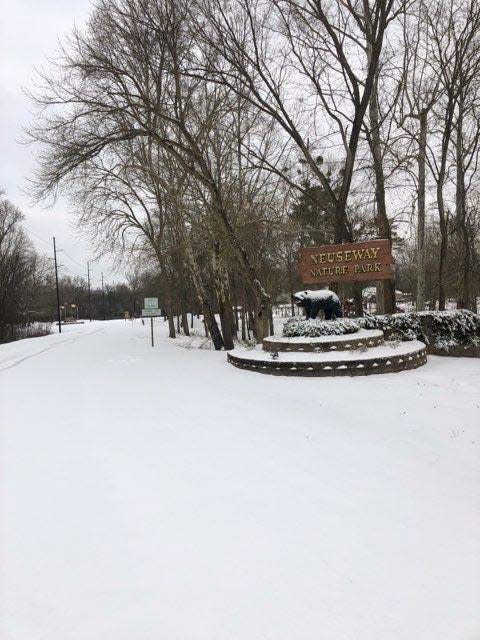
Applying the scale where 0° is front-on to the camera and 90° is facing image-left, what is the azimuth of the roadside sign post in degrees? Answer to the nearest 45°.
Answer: approximately 0°

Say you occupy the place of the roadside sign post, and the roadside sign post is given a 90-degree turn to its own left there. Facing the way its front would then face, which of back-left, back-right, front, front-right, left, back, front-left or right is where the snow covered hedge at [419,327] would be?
front-right

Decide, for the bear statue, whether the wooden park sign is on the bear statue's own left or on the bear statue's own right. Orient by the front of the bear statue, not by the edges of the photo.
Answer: on the bear statue's own right

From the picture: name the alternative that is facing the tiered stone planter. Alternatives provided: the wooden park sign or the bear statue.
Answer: the wooden park sign

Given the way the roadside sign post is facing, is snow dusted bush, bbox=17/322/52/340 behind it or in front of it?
behind

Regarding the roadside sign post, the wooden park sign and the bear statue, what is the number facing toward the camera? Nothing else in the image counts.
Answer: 2

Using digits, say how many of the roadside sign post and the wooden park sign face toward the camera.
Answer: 2

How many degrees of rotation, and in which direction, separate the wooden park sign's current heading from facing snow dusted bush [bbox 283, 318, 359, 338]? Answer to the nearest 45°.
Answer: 0° — it already faces it

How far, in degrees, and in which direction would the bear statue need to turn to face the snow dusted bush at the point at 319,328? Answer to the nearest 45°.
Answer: approximately 90° to its left

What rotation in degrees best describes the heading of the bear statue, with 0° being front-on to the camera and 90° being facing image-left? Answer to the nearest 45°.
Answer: approximately 90°

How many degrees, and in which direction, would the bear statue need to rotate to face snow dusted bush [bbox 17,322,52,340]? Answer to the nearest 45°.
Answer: approximately 45° to its right

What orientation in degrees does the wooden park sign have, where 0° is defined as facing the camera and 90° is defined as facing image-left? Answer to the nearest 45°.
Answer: approximately 0°

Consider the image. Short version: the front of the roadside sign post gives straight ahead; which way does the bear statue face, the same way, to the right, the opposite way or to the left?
to the right

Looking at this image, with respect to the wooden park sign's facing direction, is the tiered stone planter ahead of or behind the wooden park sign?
ahead
